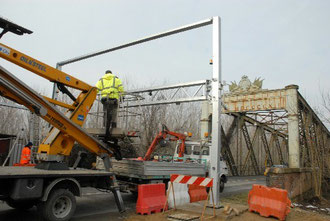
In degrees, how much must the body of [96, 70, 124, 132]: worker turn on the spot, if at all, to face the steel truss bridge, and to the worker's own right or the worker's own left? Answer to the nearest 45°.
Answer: approximately 45° to the worker's own right

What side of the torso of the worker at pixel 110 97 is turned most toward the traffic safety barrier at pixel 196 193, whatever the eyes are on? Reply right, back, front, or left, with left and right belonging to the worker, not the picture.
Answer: right

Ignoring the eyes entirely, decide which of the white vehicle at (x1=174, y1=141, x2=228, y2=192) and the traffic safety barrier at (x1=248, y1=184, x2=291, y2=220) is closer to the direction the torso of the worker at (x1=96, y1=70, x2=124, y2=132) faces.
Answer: the white vehicle

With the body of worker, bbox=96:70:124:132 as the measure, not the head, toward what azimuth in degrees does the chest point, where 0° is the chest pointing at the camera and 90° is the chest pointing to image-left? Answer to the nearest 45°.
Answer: approximately 180°

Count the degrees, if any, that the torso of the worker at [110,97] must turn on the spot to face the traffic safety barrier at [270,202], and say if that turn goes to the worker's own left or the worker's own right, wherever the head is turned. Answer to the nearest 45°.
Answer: approximately 90° to the worker's own right

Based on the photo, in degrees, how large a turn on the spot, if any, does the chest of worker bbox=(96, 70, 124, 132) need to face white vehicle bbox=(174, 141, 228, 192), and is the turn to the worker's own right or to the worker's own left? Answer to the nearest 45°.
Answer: approximately 45° to the worker's own right
